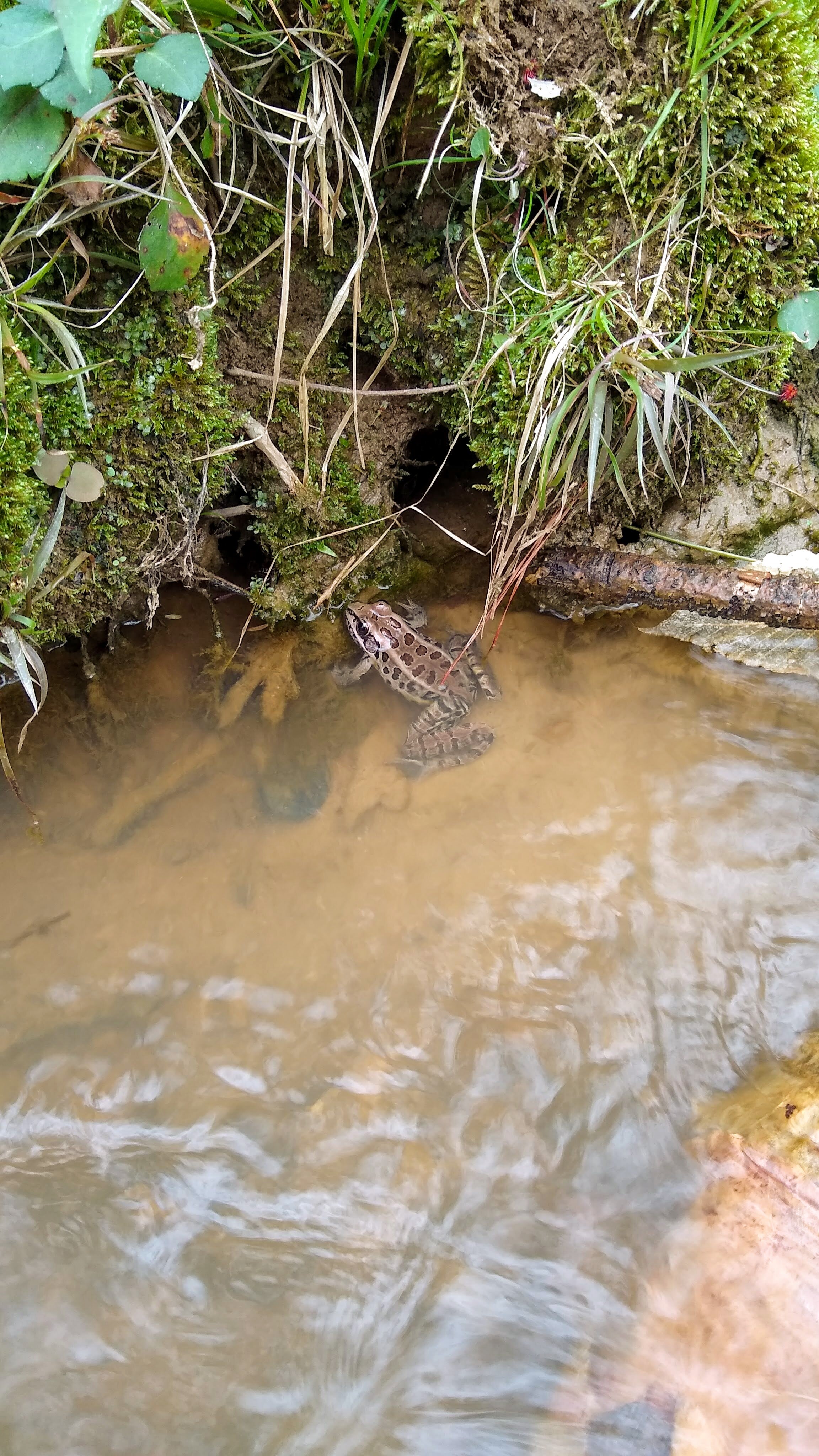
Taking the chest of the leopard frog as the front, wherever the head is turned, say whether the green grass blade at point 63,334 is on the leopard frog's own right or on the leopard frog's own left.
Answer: on the leopard frog's own left

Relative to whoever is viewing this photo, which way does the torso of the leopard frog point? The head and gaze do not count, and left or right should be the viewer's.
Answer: facing away from the viewer and to the left of the viewer
